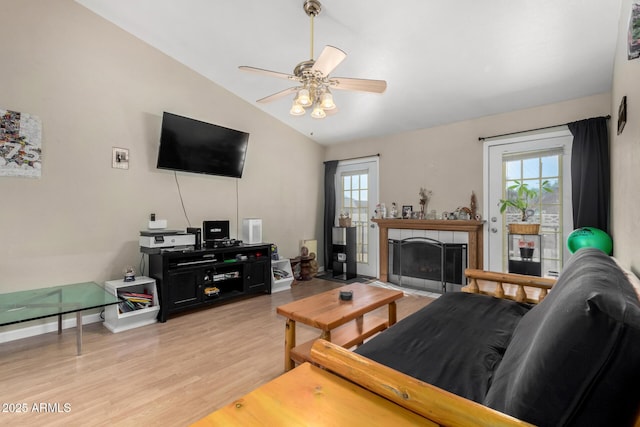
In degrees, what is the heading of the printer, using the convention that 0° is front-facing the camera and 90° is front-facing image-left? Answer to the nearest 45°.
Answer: approximately 315°

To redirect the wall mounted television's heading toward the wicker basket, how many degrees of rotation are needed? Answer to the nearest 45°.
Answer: approximately 45° to its left

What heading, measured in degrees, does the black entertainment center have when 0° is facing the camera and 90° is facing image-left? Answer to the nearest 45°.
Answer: approximately 315°

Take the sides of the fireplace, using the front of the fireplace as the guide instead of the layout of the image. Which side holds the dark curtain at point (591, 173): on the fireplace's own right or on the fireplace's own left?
on the fireplace's own left

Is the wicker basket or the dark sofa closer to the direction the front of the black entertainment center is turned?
the dark sofa

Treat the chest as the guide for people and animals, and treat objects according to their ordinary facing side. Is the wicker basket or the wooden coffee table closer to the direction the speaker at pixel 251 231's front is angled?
the wooden coffee table

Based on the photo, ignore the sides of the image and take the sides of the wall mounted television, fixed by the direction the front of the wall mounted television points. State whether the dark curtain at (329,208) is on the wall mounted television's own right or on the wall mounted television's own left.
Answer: on the wall mounted television's own left
